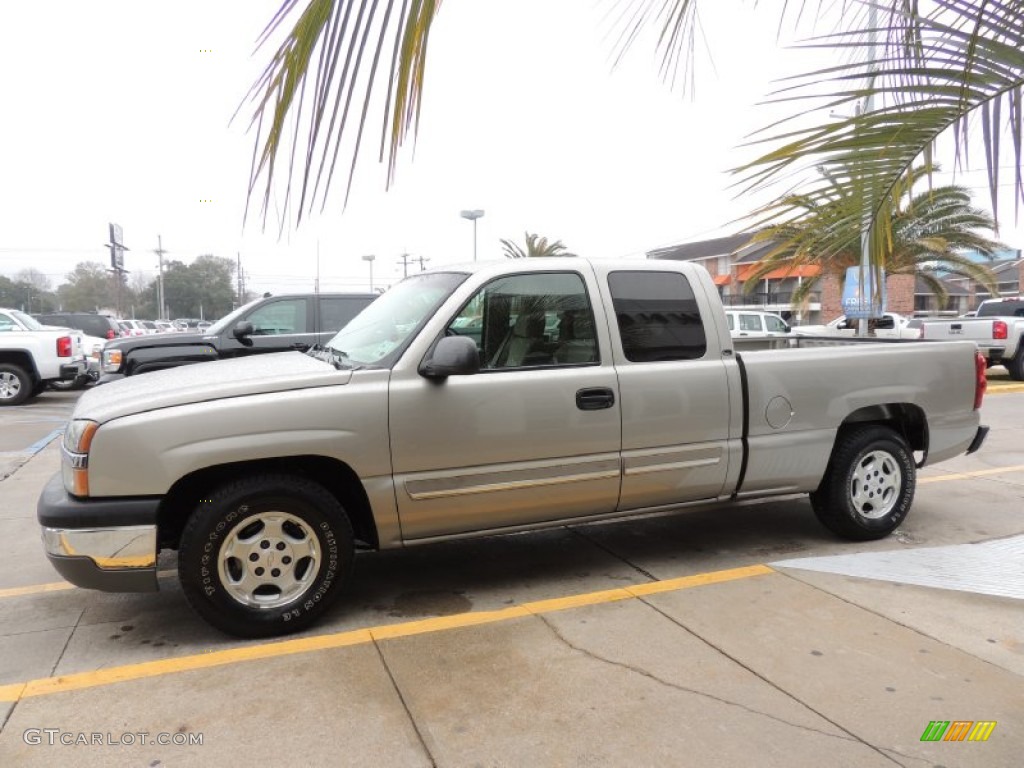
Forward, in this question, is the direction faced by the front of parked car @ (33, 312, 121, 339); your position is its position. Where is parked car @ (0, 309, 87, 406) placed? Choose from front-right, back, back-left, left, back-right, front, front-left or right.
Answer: back-left

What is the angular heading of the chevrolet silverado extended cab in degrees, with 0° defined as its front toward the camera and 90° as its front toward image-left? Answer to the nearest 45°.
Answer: approximately 45°

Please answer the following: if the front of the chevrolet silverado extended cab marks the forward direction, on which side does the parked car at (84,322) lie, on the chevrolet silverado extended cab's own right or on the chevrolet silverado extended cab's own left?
on the chevrolet silverado extended cab's own right

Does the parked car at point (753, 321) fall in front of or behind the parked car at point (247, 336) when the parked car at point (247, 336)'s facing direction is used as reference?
behind

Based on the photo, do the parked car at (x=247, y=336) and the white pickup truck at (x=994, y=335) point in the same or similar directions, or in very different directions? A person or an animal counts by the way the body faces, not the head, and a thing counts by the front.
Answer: very different directions

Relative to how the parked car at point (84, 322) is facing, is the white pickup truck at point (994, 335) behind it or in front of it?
behind

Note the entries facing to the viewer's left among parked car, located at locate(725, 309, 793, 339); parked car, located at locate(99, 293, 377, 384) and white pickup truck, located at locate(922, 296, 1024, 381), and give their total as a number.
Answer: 1

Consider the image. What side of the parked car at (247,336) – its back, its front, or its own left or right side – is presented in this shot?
left

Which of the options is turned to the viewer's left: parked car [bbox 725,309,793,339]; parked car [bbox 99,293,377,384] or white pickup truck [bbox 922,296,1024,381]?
parked car [bbox 99,293,377,384]

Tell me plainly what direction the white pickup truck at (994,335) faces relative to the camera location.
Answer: facing away from the viewer and to the right of the viewer

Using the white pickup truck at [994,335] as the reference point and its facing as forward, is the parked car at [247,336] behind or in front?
behind

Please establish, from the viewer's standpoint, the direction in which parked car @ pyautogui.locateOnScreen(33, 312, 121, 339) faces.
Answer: facing away from the viewer and to the left of the viewer
